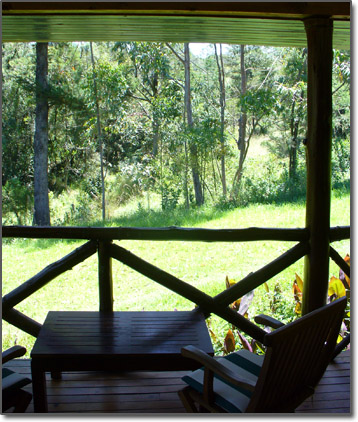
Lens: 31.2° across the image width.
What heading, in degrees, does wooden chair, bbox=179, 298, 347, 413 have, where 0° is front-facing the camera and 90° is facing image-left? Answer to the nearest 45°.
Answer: approximately 135°

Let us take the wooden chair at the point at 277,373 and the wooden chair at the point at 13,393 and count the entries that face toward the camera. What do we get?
0

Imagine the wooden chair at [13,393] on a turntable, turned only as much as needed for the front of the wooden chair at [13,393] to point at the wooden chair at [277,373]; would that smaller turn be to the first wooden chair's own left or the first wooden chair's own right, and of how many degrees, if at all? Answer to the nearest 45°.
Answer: approximately 45° to the first wooden chair's own right

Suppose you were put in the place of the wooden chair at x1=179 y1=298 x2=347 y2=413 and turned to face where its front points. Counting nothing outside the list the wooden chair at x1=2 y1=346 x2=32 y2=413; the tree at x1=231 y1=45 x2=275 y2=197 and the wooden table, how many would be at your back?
0

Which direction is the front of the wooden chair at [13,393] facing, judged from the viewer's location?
facing away from the viewer and to the right of the viewer

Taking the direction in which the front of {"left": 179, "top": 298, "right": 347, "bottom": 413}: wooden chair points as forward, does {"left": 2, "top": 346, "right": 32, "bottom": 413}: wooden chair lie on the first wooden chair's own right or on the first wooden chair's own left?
on the first wooden chair's own left

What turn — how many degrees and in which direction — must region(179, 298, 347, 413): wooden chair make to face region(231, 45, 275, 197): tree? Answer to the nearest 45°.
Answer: approximately 45° to its right
